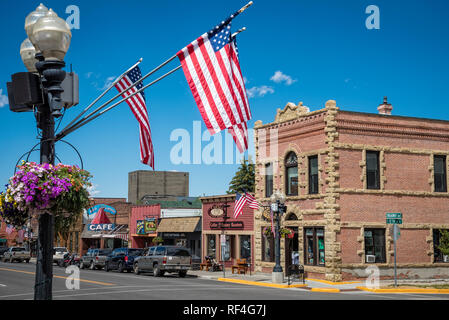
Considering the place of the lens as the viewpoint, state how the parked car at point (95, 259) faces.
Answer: facing away from the viewer and to the left of the viewer

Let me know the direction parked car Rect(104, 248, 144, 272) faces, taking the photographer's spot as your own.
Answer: facing away from the viewer and to the left of the viewer

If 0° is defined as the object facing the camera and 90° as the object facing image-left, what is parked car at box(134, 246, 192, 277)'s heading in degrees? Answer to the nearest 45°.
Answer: approximately 135°

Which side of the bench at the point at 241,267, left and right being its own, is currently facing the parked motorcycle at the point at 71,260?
right

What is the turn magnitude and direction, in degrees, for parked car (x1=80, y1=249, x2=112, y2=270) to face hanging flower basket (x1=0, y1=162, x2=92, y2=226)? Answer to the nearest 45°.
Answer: approximately 135° to its left
